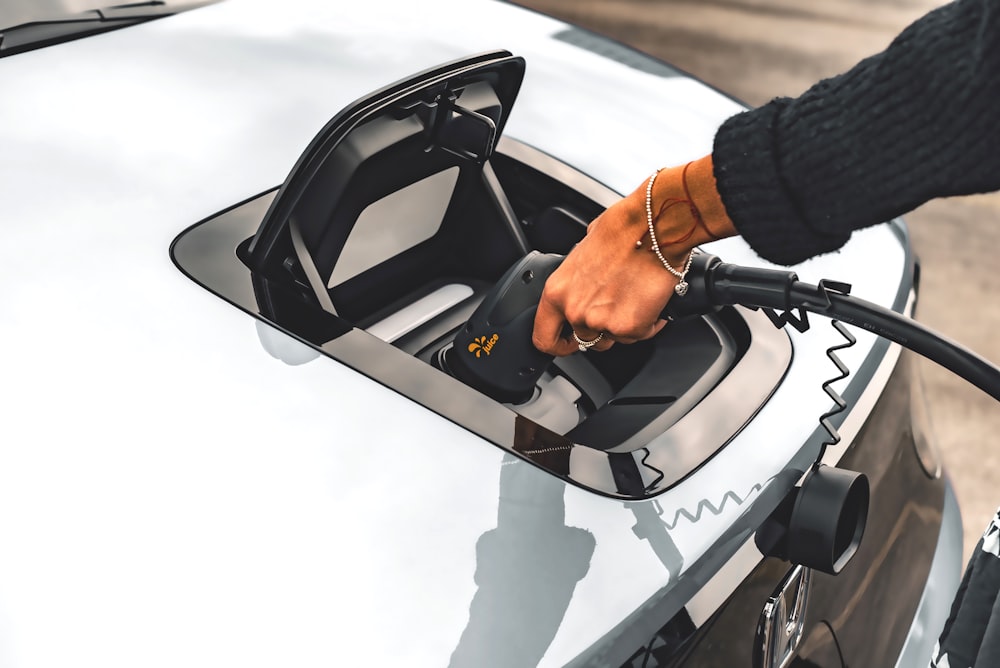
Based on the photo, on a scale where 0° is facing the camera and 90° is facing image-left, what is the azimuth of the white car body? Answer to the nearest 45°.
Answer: approximately 315°
